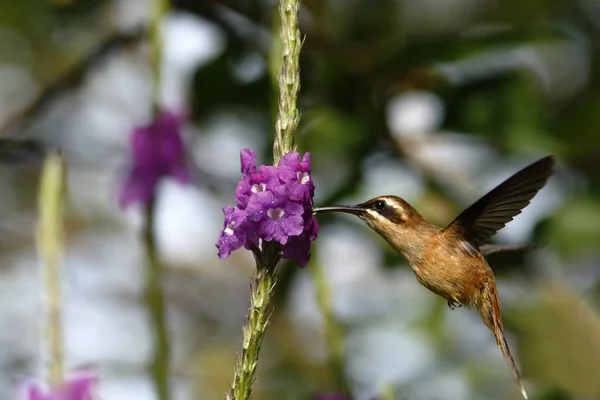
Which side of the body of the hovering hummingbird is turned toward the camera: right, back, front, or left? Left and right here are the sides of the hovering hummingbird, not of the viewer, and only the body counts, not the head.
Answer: left

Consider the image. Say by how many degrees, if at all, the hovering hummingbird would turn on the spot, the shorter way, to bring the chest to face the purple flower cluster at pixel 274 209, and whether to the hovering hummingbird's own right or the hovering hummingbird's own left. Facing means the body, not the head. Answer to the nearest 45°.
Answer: approximately 45° to the hovering hummingbird's own left

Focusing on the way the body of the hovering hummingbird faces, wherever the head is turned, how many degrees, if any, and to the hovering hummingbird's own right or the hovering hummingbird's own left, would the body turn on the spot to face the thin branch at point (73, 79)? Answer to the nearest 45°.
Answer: approximately 45° to the hovering hummingbird's own right

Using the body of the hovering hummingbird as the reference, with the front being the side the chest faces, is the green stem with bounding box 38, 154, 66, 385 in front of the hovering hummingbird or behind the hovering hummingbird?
in front

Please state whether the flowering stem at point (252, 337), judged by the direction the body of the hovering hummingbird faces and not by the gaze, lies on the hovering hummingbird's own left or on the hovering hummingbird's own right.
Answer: on the hovering hummingbird's own left

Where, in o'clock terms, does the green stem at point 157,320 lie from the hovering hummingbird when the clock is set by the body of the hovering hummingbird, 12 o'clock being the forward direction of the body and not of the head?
The green stem is roughly at 12 o'clock from the hovering hummingbird.
